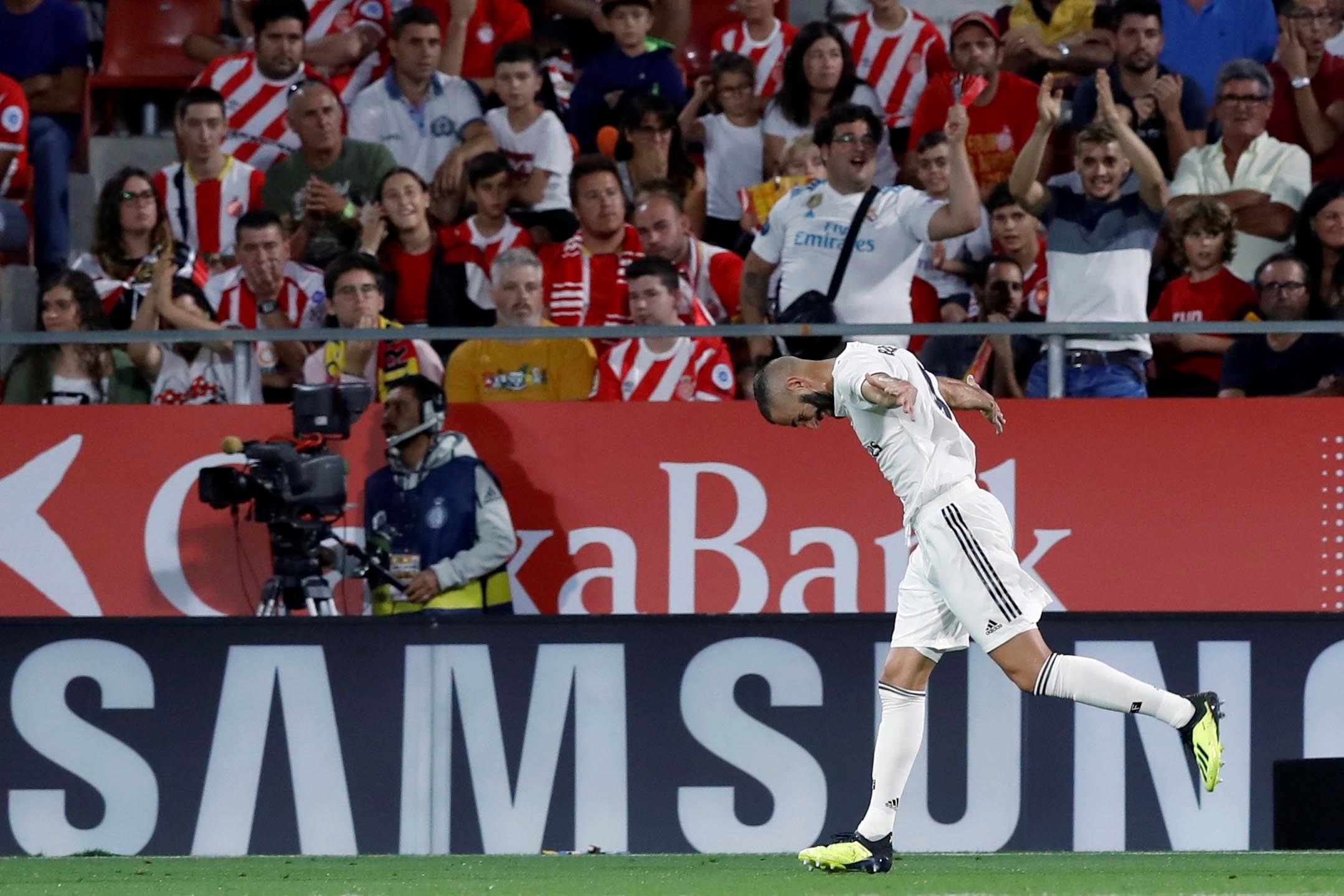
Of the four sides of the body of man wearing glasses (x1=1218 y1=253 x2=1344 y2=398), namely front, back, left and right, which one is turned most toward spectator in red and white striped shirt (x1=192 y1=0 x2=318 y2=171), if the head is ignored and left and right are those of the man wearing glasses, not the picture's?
right

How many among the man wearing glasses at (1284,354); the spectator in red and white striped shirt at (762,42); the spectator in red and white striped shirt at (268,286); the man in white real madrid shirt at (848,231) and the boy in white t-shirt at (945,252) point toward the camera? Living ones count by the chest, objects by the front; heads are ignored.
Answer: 5

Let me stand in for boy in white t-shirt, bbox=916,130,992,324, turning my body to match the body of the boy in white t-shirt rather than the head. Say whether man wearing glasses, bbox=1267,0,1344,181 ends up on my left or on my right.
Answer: on my left

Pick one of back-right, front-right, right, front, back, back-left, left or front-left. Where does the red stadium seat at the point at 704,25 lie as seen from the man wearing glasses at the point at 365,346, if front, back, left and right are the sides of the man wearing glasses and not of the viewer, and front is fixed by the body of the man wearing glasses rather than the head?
back-left

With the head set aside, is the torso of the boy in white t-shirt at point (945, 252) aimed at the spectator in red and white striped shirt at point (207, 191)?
no

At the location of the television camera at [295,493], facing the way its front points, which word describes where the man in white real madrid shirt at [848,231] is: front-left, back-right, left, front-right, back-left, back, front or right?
back

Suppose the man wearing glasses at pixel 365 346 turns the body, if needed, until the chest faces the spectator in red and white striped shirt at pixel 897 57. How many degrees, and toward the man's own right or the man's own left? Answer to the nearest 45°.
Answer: approximately 135° to the man's own left

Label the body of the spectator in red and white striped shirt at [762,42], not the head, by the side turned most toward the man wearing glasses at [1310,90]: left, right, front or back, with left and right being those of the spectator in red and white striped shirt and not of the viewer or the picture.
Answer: left

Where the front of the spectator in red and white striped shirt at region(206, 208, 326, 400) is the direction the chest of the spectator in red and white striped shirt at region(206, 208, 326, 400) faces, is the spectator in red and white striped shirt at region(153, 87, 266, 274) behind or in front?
behind

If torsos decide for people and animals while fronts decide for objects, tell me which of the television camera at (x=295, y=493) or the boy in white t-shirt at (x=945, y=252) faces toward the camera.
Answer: the boy in white t-shirt

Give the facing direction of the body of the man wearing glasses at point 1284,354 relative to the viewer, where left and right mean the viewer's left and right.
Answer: facing the viewer

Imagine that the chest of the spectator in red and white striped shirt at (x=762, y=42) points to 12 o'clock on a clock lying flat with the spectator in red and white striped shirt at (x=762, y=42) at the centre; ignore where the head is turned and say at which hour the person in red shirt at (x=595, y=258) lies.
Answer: the person in red shirt at (x=595, y=258) is roughly at 1 o'clock from the spectator in red and white striped shirt at (x=762, y=42).

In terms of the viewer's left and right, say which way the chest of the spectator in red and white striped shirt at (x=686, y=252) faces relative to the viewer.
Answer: facing the viewer and to the left of the viewer

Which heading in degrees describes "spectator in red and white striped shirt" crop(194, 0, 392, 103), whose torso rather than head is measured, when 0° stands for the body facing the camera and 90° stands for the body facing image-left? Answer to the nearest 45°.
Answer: approximately 45°

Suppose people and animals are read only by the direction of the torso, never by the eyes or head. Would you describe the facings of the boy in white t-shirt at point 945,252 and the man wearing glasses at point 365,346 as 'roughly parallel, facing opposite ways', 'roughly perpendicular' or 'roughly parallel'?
roughly parallel

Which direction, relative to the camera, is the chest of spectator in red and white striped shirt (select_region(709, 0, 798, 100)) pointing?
toward the camera

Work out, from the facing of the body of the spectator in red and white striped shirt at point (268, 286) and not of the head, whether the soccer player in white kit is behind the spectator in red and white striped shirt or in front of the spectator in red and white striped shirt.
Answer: in front

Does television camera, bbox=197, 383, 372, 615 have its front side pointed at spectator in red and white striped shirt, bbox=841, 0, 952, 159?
no

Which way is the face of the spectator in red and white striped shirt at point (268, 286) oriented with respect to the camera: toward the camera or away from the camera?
toward the camera

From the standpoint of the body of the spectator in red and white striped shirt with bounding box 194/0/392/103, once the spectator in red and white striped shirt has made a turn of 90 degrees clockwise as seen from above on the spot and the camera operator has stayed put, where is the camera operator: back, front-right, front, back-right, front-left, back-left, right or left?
back-left

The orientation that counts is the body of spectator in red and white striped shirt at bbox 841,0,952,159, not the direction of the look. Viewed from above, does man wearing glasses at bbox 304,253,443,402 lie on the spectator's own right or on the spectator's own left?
on the spectator's own right

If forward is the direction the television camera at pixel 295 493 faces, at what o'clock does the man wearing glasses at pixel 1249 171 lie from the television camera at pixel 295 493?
The man wearing glasses is roughly at 6 o'clock from the television camera.

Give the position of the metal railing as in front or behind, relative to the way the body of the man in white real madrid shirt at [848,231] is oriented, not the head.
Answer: in front
